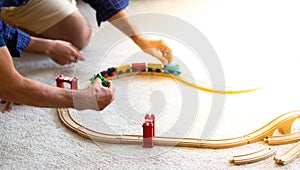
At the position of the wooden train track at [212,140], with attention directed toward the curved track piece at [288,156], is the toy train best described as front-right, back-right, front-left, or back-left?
back-left

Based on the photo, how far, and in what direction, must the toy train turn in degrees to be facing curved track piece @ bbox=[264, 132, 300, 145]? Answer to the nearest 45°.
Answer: approximately 135° to its left

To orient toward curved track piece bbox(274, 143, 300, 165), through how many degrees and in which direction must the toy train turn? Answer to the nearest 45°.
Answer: approximately 135° to its left

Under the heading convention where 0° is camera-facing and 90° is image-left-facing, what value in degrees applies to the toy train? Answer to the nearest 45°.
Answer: approximately 90°

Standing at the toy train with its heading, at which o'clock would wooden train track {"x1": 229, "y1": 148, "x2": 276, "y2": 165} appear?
The wooden train track is roughly at 8 o'clock from the toy train.
